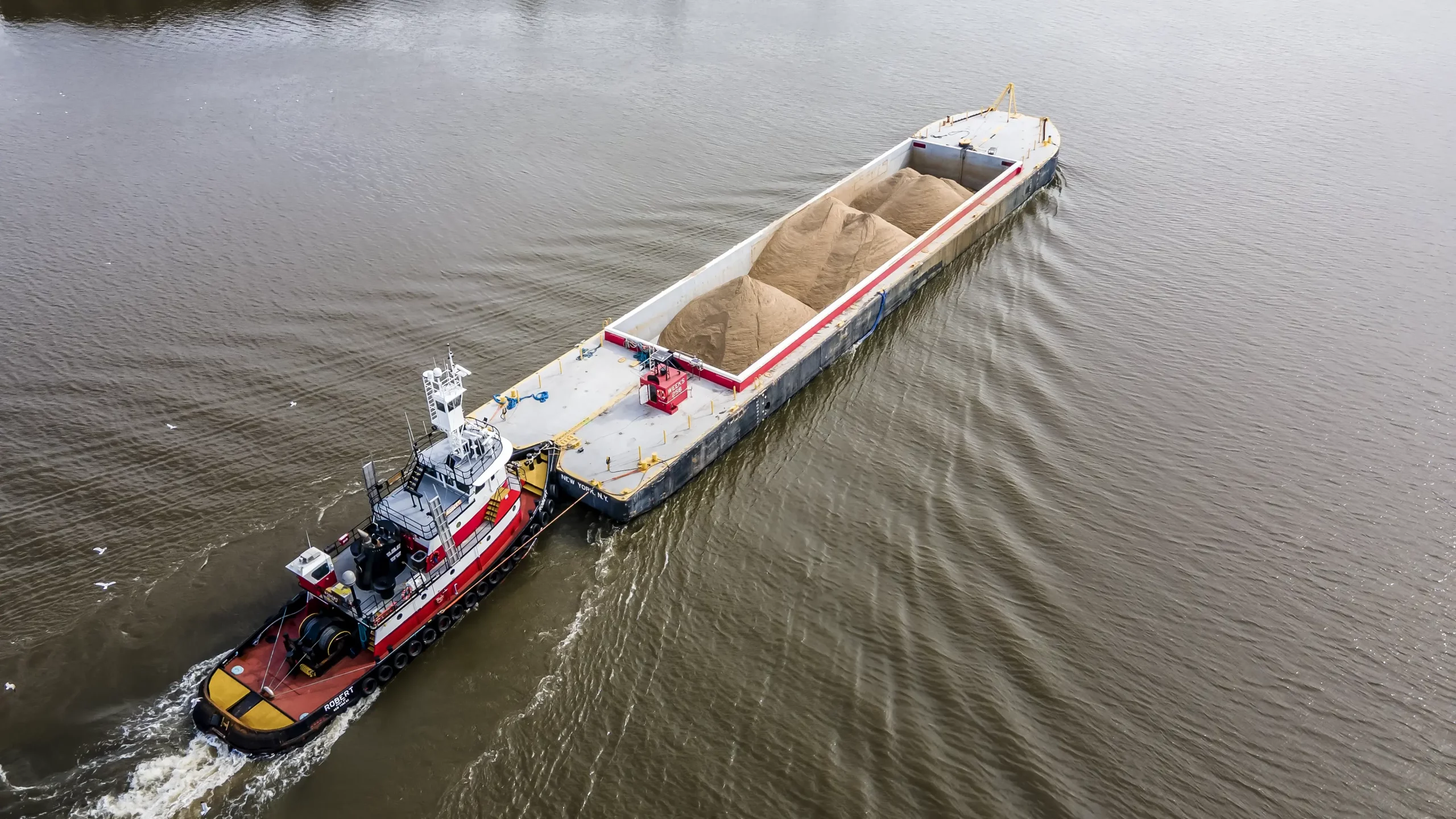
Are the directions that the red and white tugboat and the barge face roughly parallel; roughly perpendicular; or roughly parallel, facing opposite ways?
roughly parallel

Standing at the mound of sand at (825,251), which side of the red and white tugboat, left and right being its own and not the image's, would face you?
front

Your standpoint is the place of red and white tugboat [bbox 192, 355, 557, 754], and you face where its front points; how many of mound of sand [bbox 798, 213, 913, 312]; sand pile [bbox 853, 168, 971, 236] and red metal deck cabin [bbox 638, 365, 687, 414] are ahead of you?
3

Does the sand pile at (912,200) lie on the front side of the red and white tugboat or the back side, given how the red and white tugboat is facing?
on the front side

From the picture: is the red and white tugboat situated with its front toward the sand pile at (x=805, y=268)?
yes

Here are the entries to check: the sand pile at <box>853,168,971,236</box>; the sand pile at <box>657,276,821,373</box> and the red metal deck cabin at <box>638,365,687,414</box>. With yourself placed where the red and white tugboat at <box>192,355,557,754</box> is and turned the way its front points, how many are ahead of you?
3

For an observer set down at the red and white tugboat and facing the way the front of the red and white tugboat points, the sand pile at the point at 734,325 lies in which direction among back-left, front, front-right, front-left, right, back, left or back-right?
front

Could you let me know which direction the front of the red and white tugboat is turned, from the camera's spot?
facing away from the viewer and to the right of the viewer

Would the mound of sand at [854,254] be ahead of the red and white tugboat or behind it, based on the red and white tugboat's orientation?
ahead

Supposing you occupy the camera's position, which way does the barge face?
facing away from the viewer and to the right of the viewer
